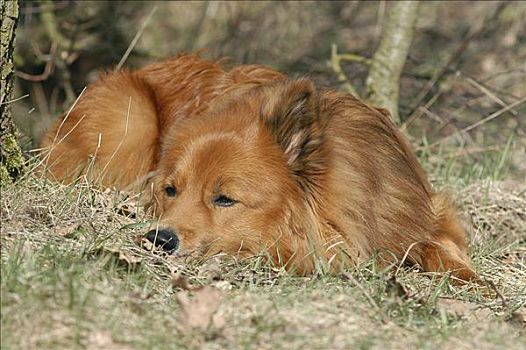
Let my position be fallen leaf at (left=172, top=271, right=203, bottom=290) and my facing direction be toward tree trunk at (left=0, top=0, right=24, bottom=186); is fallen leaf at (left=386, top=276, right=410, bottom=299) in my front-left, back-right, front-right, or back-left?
back-right

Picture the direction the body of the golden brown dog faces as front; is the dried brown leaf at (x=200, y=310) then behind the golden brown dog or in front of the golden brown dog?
in front

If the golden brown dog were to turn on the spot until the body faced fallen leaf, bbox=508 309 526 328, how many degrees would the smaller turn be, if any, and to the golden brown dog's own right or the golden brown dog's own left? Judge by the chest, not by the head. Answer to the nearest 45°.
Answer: approximately 90° to the golden brown dog's own left

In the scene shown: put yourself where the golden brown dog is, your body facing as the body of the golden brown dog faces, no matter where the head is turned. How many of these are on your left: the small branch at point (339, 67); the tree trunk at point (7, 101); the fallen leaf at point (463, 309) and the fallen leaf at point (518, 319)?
2

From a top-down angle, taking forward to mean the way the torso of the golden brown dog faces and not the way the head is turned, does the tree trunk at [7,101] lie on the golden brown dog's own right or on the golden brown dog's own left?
on the golden brown dog's own right

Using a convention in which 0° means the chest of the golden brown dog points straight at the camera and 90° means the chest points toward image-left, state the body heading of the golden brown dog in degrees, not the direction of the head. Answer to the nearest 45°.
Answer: approximately 45°

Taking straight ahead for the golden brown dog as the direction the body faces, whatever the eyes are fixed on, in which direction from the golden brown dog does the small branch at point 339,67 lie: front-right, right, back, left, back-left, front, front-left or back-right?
back-right

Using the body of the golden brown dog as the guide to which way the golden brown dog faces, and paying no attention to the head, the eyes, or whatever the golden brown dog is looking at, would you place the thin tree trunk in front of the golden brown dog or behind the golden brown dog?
behind

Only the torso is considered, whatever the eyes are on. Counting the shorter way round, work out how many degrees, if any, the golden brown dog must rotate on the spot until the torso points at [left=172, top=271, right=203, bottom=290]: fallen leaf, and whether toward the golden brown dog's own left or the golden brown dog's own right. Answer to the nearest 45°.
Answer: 0° — it already faces it

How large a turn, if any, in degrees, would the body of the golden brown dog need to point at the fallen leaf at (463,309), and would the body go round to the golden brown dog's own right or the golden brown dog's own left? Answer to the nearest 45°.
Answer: approximately 90° to the golden brown dog's own left

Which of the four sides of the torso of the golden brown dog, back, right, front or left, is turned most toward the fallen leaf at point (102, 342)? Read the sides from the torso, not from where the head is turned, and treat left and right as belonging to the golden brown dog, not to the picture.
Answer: front
